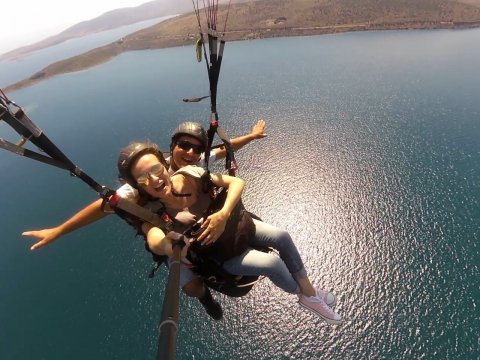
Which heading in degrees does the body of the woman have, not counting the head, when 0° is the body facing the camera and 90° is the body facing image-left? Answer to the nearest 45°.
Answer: approximately 315°

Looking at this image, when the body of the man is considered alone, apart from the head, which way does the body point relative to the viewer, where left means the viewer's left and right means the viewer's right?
facing the viewer and to the right of the viewer
